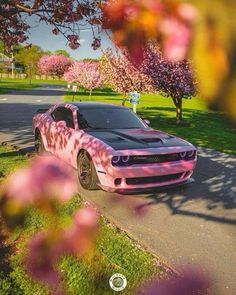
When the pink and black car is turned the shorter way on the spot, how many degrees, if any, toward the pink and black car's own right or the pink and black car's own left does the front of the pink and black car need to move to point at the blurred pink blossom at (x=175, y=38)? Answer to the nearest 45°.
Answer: approximately 45° to the pink and black car's own right

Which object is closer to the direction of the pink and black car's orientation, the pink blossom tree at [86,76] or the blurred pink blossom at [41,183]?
the blurred pink blossom

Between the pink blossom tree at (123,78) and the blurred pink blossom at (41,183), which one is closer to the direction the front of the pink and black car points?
the blurred pink blossom

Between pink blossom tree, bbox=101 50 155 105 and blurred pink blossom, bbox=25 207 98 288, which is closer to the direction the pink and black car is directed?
the blurred pink blossom

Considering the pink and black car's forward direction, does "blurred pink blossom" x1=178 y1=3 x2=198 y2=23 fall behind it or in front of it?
in front

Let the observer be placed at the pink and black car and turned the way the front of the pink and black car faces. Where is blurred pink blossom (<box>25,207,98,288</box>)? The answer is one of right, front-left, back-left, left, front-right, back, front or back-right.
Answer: front-right

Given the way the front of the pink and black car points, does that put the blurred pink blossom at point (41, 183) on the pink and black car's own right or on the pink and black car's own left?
on the pink and black car's own right

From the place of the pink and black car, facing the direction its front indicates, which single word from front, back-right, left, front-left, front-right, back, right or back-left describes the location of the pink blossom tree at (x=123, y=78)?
back-left

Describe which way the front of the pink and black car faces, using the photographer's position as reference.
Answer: facing the viewer and to the right of the viewer
